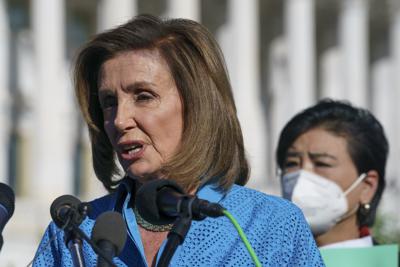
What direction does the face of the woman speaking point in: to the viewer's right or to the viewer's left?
to the viewer's left

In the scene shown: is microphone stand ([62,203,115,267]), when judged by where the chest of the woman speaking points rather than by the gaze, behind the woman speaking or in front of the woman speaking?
in front

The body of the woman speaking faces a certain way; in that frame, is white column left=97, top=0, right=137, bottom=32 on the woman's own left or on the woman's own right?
on the woman's own right

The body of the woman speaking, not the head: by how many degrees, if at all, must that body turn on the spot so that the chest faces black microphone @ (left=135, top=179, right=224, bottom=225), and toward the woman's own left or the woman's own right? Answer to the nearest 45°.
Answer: approximately 45° to the woman's own left

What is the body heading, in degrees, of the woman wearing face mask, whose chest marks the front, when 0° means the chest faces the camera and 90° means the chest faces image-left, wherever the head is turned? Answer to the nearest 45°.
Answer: approximately 45°

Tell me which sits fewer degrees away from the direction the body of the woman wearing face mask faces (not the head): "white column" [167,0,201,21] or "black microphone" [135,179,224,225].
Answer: the black microphone

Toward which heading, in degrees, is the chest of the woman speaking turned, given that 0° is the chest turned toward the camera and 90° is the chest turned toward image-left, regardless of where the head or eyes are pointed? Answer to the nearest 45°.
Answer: approximately 45°

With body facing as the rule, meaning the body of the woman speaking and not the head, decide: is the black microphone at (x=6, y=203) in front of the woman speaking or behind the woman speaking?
in front

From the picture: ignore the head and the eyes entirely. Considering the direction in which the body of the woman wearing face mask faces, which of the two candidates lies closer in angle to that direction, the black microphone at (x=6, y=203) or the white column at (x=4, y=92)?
the black microphone

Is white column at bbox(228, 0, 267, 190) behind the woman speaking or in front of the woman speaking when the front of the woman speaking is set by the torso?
behind
